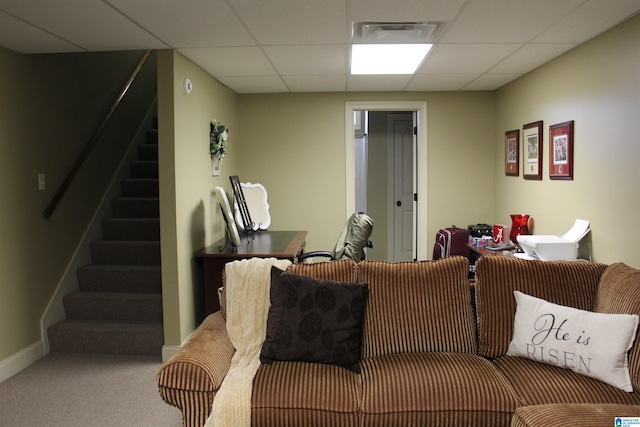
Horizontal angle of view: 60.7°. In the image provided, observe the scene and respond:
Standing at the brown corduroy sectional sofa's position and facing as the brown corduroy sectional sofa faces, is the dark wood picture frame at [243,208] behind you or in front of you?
behind

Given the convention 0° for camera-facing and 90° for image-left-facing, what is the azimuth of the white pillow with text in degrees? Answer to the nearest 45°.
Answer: approximately 45°

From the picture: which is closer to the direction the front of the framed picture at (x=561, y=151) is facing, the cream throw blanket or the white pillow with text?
the cream throw blanket

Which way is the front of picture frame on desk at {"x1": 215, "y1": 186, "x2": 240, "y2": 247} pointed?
to the viewer's right

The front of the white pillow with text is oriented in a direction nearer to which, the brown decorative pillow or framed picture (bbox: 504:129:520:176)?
the brown decorative pillow

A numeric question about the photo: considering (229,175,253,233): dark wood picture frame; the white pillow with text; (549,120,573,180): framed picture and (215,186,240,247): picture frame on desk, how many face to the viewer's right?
2

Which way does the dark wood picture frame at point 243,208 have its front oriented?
to the viewer's right

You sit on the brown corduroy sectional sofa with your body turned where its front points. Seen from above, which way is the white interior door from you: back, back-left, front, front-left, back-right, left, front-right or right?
back

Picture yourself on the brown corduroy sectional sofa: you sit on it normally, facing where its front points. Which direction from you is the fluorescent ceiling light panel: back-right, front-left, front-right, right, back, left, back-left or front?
back
